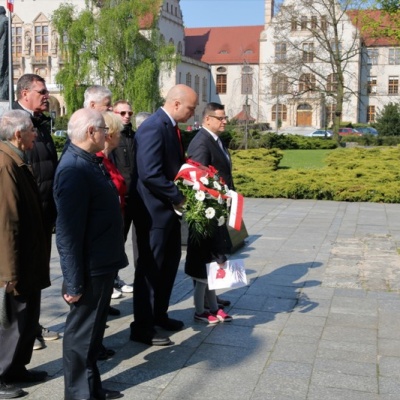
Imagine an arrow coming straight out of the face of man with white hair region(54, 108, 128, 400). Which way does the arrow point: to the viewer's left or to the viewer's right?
to the viewer's right

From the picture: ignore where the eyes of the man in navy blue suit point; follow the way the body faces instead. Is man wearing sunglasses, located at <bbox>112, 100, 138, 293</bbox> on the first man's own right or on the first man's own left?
on the first man's own left

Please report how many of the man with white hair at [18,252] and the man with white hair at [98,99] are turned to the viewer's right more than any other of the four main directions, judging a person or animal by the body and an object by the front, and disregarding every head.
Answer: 2

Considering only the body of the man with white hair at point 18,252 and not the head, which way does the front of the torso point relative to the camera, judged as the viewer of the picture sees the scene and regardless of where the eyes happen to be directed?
to the viewer's right

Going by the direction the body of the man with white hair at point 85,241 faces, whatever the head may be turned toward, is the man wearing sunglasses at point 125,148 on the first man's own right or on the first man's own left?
on the first man's own left

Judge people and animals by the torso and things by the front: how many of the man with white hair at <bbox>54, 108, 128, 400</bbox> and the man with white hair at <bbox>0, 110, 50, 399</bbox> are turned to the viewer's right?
2

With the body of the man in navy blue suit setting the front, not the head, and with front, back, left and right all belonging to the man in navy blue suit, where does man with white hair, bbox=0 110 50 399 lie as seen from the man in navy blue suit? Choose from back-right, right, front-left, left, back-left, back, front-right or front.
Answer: back-right

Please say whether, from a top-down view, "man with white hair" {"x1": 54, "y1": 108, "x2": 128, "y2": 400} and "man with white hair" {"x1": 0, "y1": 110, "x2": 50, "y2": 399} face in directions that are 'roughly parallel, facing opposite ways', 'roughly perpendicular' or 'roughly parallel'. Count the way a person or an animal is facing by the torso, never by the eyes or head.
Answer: roughly parallel

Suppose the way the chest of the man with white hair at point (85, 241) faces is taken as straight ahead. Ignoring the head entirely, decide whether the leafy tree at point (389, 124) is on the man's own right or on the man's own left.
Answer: on the man's own left

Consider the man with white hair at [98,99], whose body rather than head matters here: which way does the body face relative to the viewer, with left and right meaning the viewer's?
facing to the right of the viewer

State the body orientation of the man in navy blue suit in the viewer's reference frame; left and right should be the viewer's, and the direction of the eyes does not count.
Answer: facing to the right of the viewer

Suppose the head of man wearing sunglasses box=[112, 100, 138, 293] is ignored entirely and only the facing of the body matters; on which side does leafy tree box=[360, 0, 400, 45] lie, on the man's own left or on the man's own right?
on the man's own left
